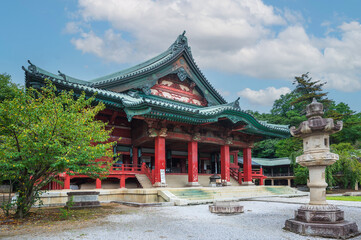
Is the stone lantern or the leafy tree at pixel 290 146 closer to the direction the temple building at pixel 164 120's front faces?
the stone lantern

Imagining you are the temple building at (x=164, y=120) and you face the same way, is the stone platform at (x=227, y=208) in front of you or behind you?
in front

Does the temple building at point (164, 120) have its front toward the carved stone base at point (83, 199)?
no

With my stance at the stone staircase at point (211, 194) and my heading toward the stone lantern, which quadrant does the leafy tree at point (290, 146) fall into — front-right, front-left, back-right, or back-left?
back-left

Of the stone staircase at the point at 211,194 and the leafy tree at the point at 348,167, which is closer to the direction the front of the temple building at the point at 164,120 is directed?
the stone staircase

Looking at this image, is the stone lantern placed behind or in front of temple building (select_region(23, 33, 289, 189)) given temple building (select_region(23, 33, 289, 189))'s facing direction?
in front

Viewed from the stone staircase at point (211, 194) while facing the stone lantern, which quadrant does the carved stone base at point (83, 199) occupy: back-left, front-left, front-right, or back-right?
front-right

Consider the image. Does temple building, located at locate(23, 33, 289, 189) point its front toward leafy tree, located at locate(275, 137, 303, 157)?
no

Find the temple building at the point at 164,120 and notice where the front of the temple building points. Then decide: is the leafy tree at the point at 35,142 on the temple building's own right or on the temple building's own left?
on the temple building's own right

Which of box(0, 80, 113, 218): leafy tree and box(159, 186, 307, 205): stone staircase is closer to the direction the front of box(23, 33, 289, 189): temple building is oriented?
the stone staircase

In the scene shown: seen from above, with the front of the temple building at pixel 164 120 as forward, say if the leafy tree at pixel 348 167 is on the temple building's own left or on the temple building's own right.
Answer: on the temple building's own left
